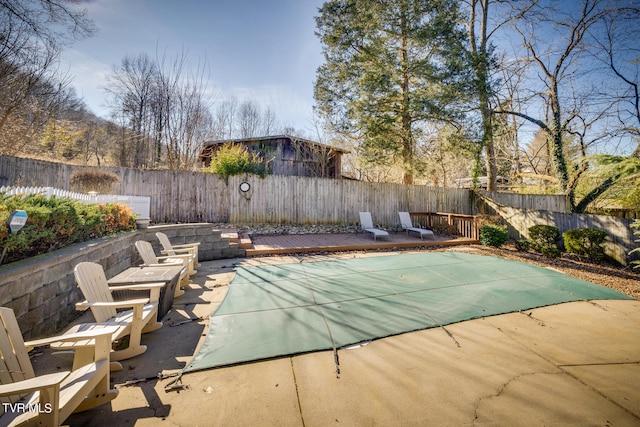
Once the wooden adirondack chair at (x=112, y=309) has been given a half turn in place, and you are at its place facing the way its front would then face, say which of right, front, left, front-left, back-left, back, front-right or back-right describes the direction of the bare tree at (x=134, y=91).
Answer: front-right

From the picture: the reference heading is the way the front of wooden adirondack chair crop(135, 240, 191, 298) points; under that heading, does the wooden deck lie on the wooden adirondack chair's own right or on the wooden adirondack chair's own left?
on the wooden adirondack chair's own left

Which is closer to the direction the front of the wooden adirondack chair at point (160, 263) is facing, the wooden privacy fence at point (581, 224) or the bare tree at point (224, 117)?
the wooden privacy fence

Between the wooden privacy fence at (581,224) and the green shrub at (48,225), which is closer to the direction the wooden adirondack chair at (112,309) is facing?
the wooden privacy fence

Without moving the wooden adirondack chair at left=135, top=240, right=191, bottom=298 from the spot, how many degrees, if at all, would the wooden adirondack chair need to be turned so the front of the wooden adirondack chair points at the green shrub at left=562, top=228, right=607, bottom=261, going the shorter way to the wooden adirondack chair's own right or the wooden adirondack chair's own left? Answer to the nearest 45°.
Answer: approximately 45° to the wooden adirondack chair's own left

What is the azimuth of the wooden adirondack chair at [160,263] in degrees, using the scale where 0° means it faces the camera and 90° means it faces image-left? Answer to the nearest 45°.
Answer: approximately 315°

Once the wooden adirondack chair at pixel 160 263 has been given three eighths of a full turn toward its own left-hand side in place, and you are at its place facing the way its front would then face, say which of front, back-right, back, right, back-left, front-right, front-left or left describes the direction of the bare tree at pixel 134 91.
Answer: front

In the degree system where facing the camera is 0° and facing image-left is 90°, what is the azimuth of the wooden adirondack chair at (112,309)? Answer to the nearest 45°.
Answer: approximately 315°
